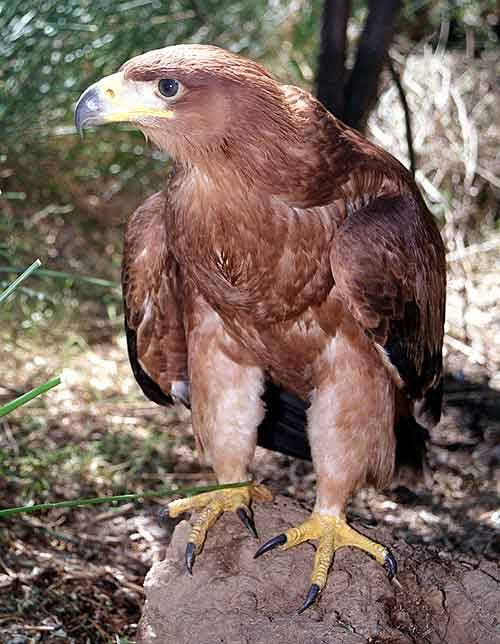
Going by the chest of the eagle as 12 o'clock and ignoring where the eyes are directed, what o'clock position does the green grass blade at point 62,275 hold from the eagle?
The green grass blade is roughly at 2 o'clock from the eagle.

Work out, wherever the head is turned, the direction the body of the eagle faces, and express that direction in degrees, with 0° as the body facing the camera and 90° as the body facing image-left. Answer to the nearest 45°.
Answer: approximately 45°

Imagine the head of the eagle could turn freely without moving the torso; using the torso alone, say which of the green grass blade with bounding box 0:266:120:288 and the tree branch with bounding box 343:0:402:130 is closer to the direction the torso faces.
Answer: the green grass blade

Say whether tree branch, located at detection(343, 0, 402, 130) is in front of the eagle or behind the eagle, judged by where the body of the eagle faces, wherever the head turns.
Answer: behind

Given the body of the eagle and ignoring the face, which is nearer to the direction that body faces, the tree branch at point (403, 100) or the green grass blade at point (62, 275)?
the green grass blade
